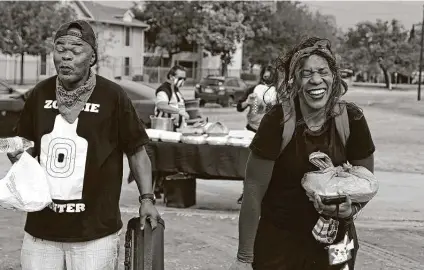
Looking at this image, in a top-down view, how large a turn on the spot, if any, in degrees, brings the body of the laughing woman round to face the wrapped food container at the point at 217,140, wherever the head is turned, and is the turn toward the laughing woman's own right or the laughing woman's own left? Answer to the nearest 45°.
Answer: approximately 180°

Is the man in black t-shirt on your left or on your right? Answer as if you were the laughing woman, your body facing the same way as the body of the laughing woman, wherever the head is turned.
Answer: on your right

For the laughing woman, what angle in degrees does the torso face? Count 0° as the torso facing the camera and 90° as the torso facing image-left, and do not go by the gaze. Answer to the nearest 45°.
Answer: approximately 0°

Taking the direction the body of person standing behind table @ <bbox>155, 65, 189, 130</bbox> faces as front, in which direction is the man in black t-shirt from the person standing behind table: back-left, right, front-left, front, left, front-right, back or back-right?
front-right

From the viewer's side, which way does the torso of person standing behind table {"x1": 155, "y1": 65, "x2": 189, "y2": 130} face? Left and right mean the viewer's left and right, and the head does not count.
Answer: facing the viewer and to the right of the viewer

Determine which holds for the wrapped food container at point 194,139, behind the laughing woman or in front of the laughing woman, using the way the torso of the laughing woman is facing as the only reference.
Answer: behind
